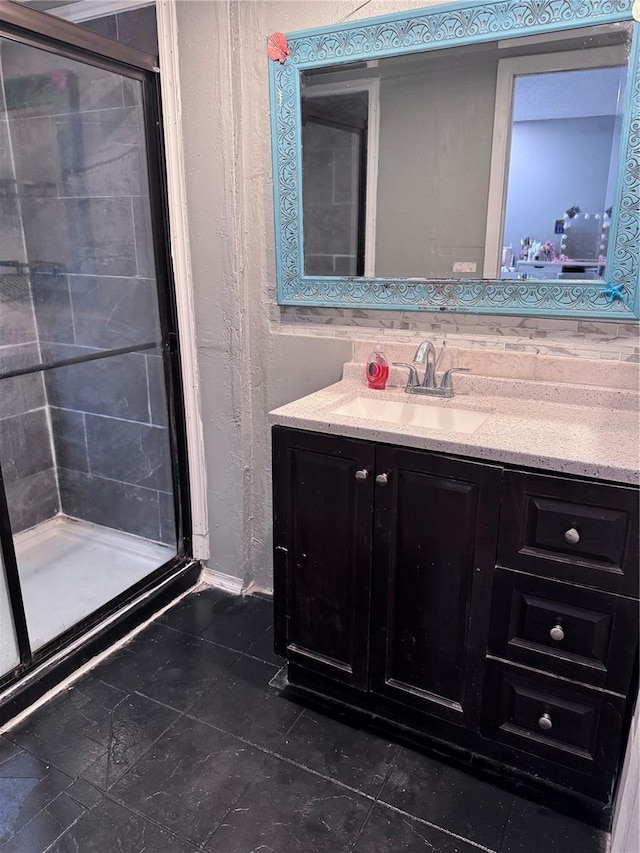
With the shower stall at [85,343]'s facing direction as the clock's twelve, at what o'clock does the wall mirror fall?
The wall mirror is roughly at 12 o'clock from the shower stall.

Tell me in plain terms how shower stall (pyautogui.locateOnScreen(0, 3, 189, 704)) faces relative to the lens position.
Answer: facing the viewer and to the right of the viewer

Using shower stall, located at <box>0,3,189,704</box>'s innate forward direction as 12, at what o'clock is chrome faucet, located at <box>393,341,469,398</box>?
The chrome faucet is roughly at 12 o'clock from the shower stall.

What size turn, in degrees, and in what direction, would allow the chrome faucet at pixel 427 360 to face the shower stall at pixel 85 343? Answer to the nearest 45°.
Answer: approximately 45° to its right

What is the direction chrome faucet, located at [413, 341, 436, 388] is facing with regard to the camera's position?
facing the viewer and to the left of the viewer

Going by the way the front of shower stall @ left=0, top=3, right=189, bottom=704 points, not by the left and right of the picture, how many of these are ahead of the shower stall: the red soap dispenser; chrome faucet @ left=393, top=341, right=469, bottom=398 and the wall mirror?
3

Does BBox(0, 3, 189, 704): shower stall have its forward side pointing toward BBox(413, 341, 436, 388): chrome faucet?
yes
